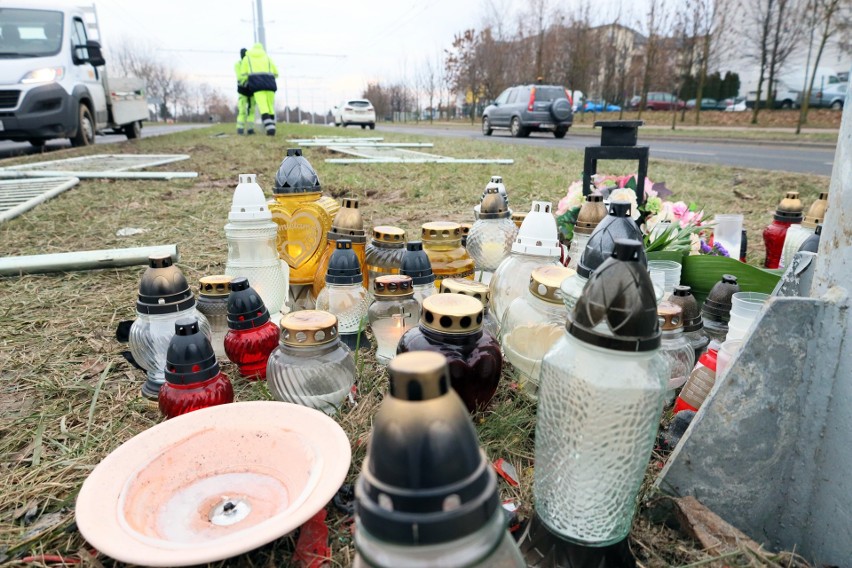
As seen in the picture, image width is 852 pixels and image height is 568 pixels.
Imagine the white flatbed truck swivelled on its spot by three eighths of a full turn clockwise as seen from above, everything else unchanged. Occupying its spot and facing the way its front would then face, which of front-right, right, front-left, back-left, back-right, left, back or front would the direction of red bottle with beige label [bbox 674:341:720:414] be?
back

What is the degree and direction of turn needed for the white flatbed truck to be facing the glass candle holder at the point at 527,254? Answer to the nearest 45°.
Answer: approximately 45° to its left

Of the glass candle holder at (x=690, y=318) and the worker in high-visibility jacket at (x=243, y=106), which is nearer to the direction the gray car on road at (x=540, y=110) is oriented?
the worker in high-visibility jacket

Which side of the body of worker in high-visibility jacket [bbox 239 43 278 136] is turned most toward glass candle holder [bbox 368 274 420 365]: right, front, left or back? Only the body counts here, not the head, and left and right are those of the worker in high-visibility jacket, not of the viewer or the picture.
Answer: back

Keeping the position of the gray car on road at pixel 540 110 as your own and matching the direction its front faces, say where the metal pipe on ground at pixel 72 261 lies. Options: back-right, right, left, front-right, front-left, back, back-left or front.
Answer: back-left

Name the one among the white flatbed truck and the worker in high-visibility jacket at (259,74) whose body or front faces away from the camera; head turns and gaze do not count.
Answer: the worker in high-visibility jacket

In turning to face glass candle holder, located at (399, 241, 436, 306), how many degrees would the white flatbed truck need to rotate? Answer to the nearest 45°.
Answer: approximately 45° to its left

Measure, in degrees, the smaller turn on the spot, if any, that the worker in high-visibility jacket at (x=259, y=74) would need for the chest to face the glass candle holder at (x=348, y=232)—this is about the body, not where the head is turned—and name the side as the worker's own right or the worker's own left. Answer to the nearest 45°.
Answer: approximately 180°

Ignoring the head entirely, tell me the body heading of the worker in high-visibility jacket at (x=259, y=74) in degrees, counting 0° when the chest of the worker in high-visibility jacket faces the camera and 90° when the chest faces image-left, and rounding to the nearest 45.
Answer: approximately 180°

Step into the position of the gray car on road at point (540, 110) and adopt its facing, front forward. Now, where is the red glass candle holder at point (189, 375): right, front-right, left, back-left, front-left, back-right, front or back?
back-left

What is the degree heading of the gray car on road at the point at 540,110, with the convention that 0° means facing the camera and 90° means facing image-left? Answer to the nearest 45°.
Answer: approximately 135°

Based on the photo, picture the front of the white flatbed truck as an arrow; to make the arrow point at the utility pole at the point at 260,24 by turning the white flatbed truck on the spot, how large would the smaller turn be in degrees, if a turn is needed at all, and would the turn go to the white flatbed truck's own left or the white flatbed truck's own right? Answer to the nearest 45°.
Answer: approximately 180°

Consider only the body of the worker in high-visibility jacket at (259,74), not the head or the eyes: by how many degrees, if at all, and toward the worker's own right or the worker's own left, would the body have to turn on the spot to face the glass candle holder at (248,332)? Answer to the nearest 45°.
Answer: approximately 180°

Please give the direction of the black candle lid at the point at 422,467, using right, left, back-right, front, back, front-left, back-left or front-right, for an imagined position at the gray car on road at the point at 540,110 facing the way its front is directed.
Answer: back-left
